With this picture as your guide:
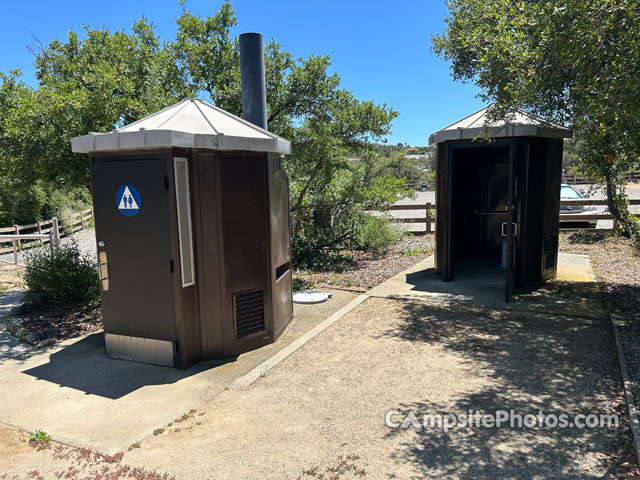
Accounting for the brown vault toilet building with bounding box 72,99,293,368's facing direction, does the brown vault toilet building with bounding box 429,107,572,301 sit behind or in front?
behind

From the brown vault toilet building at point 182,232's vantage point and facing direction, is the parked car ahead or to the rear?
to the rear

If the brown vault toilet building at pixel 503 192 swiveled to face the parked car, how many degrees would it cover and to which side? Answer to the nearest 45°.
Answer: approximately 180°

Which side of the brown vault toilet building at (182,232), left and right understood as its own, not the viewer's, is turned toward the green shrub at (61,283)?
right

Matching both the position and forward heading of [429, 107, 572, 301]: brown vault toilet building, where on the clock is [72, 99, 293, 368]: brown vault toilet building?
[72, 99, 293, 368]: brown vault toilet building is roughly at 1 o'clock from [429, 107, 572, 301]: brown vault toilet building.

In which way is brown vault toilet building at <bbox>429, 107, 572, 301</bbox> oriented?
toward the camera

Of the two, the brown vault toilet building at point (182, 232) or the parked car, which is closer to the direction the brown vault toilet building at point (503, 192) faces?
the brown vault toilet building

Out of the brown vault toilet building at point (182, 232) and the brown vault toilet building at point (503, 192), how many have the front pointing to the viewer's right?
0

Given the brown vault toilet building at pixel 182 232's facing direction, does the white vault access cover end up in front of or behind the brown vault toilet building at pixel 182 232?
behind

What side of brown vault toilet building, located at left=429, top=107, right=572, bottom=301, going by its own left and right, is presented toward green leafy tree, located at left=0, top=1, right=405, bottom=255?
right

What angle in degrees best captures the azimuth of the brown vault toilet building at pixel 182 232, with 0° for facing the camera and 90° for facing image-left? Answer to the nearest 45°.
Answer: approximately 45°
